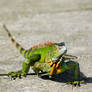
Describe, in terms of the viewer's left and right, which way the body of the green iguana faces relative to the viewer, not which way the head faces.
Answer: facing the viewer and to the right of the viewer
